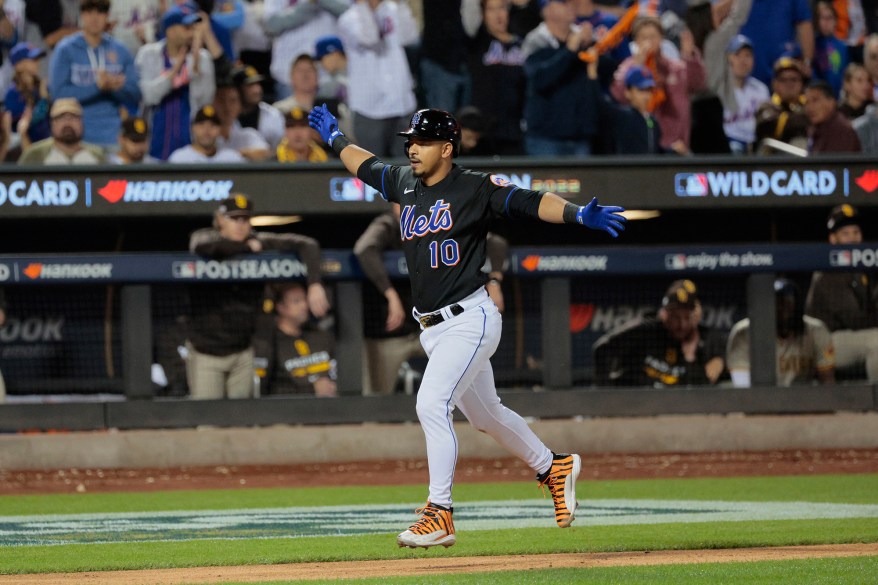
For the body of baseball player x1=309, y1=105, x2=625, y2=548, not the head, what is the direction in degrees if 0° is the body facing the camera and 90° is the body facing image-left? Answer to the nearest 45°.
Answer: approximately 45°
